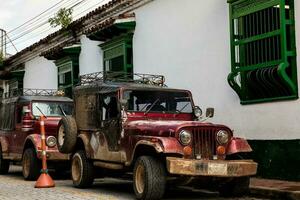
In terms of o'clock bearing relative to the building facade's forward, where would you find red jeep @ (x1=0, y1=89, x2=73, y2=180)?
The red jeep is roughly at 2 o'clock from the building facade.

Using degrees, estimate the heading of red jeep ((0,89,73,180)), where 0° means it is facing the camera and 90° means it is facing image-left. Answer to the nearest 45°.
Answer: approximately 315°

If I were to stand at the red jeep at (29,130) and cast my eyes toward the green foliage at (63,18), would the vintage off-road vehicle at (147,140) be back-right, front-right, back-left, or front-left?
back-right

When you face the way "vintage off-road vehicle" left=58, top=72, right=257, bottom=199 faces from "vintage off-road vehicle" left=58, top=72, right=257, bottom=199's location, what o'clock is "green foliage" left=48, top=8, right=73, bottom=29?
The green foliage is roughly at 7 o'clock from the vintage off-road vehicle.

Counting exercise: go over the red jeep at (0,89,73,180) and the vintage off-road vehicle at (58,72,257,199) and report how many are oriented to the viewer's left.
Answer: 0

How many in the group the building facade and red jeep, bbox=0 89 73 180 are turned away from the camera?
0

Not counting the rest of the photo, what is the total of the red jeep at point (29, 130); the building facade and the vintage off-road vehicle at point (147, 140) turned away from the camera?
0

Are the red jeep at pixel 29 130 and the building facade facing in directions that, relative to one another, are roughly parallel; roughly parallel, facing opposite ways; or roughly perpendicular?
roughly perpendicular

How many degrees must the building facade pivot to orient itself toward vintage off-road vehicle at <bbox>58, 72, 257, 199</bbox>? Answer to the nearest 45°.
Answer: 0° — it already faces it

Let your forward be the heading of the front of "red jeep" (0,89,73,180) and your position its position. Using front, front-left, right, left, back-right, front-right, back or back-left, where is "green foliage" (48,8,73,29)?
back-left

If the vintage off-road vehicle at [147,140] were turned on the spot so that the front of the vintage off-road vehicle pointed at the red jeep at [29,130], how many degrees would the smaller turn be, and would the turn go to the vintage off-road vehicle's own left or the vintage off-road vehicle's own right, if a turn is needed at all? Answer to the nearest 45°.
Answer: approximately 180°

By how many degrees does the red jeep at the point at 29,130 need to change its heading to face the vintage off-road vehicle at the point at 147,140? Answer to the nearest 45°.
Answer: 0° — it already faces it

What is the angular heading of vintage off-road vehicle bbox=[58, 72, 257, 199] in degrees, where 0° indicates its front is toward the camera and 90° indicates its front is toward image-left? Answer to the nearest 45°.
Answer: approximately 315°

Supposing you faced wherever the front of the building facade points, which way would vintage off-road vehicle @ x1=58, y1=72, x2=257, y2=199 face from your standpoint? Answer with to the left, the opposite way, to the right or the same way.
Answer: to the left
